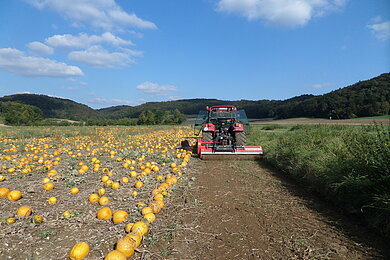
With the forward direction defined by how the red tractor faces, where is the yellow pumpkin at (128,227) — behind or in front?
behind

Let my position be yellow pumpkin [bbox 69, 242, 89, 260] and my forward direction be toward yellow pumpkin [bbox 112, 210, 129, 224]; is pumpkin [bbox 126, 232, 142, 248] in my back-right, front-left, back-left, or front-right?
front-right

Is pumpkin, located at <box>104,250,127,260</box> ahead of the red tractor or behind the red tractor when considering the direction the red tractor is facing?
behind

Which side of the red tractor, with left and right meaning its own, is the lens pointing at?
back

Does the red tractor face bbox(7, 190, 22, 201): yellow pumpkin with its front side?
no

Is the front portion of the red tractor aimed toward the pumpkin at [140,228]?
no

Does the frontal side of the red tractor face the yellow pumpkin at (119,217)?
no

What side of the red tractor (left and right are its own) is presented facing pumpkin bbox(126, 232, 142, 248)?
back

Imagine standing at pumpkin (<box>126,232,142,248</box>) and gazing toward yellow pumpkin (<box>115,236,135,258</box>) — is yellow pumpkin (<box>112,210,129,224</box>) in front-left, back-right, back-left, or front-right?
back-right
